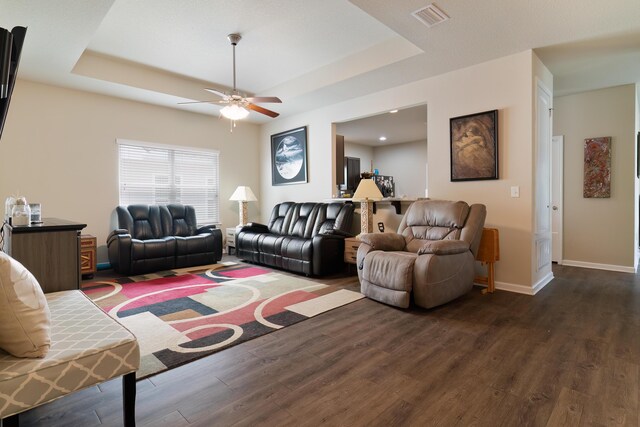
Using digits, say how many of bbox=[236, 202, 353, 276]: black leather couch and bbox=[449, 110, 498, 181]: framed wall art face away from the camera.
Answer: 0

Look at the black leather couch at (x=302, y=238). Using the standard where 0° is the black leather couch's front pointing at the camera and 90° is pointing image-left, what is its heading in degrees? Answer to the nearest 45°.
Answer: approximately 45°

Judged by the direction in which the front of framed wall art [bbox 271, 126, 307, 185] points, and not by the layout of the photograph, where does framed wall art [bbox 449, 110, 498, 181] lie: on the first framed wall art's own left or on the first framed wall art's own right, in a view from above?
on the first framed wall art's own left

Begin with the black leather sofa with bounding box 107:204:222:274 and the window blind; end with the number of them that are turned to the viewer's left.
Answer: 0
